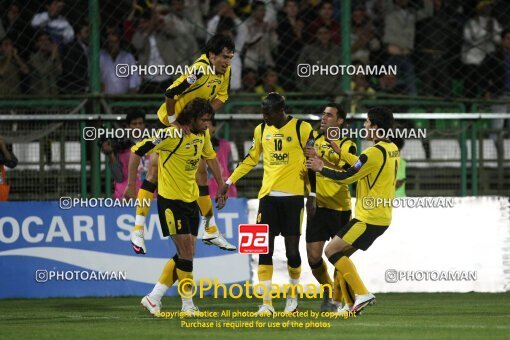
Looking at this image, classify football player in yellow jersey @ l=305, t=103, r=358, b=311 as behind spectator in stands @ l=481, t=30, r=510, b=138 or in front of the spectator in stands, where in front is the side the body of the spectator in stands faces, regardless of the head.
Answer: in front

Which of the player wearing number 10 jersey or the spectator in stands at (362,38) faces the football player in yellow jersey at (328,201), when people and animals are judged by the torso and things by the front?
the spectator in stands

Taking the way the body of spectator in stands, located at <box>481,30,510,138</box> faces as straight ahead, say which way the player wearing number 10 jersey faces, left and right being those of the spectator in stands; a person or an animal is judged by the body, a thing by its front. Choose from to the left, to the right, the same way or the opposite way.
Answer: the same way

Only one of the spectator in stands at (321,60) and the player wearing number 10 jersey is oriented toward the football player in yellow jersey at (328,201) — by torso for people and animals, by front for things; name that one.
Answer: the spectator in stands

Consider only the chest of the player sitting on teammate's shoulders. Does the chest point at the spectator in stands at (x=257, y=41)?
no

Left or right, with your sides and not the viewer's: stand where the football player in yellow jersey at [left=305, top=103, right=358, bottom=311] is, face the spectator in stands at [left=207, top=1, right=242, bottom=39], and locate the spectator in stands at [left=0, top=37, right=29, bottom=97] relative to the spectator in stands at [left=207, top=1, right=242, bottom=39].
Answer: left

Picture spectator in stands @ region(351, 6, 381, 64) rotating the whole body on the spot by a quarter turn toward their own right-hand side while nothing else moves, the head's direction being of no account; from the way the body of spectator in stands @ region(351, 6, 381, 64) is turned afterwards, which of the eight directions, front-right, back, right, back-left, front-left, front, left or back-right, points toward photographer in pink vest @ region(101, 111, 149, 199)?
front-left

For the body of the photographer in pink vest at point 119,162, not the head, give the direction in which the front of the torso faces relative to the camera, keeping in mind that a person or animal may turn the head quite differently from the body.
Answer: toward the camera

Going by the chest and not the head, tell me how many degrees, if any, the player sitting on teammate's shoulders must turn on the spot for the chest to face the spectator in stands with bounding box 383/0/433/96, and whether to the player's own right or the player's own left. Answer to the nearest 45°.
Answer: approximately 90° to the player's own left

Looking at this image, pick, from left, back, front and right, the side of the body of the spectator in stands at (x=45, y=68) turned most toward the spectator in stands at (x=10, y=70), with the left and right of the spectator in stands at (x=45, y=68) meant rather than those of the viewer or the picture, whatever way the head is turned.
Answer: right

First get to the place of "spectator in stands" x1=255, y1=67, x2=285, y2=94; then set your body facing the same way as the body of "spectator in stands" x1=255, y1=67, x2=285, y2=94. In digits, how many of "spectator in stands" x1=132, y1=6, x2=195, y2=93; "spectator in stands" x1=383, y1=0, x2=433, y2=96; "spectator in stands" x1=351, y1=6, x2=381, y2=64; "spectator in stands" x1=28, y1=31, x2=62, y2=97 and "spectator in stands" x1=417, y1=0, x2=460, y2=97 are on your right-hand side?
2

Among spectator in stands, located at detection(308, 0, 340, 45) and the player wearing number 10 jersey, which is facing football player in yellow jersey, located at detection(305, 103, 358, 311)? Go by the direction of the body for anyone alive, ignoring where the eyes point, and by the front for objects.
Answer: the spectator in stands

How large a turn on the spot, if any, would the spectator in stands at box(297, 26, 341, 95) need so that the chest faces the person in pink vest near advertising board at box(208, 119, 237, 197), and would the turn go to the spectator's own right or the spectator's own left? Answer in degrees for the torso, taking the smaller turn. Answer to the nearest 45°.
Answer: approximately 45° to the spectator's own right

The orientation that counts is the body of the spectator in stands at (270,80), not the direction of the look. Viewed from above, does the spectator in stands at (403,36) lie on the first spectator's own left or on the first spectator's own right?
on the first spectator's own left

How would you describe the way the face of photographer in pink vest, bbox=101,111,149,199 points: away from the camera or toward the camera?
toward the camera

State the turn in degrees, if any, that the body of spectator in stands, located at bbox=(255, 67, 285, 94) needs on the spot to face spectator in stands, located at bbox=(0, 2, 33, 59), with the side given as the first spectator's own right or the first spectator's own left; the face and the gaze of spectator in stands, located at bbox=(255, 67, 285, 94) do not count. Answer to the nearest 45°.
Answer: approximately 90° to the first spectator's own right

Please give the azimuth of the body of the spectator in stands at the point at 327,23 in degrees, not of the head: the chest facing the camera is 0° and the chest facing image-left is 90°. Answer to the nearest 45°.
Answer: approximately 0°

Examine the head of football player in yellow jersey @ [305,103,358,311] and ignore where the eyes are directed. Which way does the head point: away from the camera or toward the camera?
toward the camera

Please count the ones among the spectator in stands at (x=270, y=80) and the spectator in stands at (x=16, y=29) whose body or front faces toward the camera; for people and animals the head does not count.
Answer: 2

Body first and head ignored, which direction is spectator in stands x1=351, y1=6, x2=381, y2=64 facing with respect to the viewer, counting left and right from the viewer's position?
facing the viewer

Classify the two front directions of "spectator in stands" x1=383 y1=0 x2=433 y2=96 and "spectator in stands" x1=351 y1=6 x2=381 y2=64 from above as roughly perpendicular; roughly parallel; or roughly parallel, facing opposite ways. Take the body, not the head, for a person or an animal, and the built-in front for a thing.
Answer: roughly parallel

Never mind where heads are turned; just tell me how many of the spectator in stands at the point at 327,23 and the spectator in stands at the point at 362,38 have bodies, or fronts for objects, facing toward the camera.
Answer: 2

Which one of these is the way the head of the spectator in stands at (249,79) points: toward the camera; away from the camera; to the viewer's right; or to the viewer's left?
toward the camera

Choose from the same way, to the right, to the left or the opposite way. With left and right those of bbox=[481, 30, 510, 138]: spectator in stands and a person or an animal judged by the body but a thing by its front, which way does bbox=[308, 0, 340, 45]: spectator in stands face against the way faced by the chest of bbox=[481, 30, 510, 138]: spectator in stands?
the same way

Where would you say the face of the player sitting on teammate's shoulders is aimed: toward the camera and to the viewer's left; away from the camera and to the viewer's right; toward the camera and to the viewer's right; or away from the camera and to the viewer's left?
toward the camera and to the viewer's right
